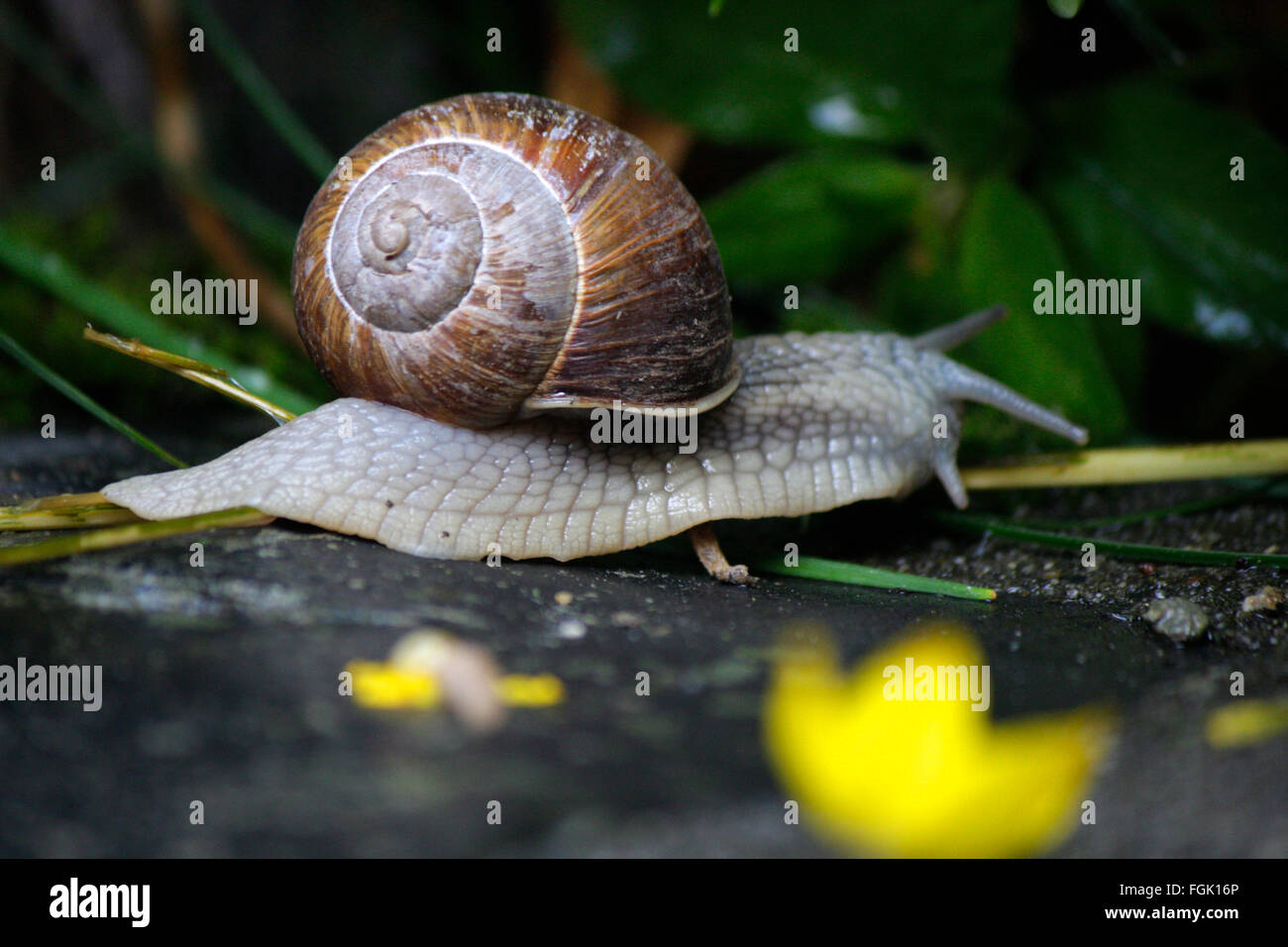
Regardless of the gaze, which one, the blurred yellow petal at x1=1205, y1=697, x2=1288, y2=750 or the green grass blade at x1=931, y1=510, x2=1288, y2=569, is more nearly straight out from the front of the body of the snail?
the green grass blade

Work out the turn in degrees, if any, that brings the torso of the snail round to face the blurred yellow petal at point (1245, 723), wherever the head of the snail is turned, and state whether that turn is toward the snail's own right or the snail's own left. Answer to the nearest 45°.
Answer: approximately 45° to the snail's own right

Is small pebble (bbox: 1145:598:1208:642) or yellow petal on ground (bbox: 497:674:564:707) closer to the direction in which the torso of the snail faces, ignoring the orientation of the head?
the small pebble

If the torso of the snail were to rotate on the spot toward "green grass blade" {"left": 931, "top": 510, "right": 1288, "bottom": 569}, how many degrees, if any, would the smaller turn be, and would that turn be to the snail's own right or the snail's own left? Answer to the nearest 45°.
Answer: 0° — it already faces it

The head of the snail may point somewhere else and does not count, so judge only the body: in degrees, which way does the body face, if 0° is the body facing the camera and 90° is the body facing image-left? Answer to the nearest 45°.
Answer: approximately 270°
